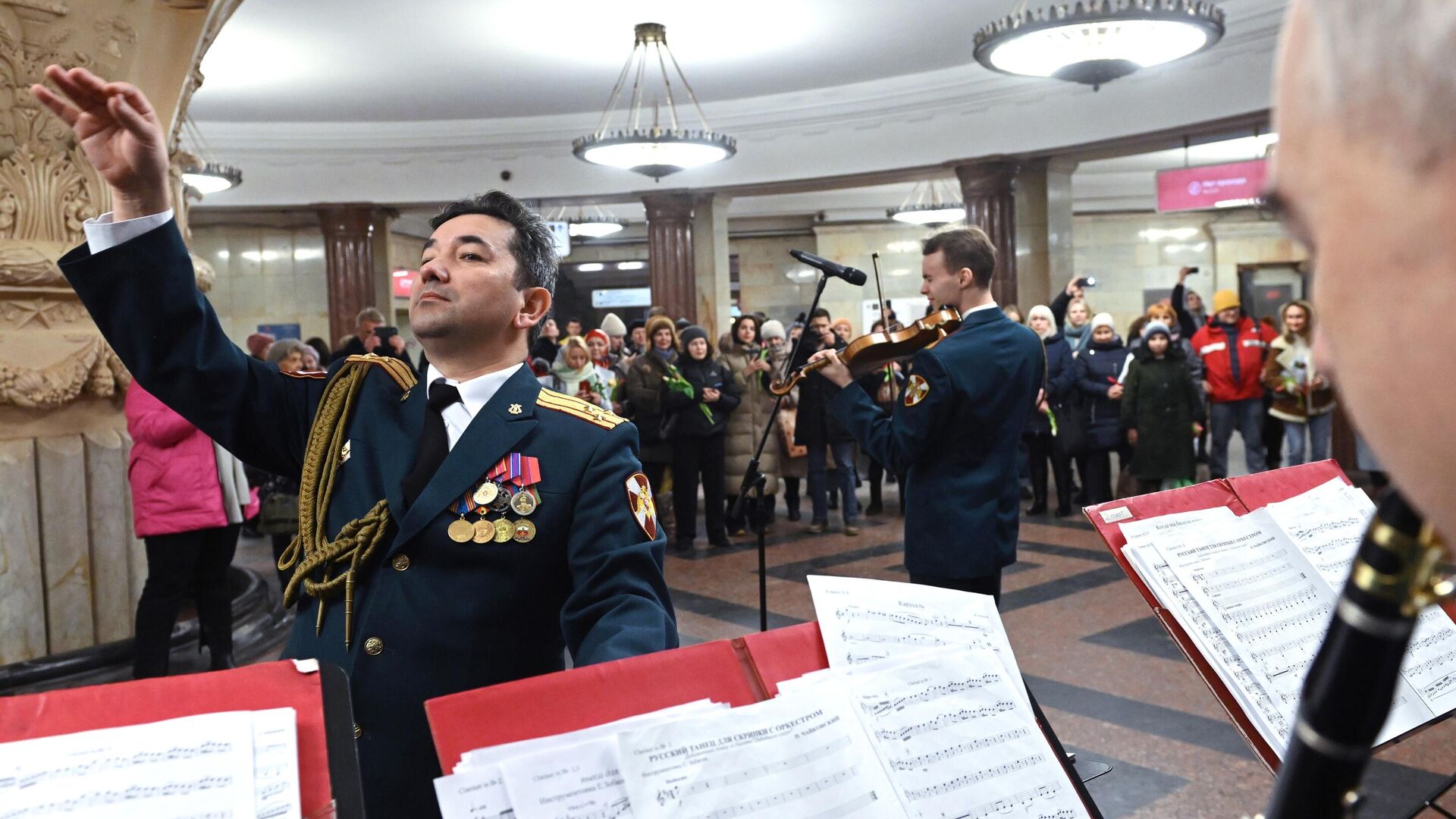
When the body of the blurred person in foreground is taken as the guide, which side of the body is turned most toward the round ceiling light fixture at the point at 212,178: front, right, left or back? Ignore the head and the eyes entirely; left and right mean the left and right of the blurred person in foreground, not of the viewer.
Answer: front

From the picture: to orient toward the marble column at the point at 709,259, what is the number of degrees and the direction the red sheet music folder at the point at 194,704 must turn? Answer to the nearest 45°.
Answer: approximately 135° to its left

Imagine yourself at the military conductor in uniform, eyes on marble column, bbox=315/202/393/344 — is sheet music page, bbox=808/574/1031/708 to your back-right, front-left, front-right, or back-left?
back-right

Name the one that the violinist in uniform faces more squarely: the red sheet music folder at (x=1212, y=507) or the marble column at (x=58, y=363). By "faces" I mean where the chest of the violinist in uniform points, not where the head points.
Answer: the marble column

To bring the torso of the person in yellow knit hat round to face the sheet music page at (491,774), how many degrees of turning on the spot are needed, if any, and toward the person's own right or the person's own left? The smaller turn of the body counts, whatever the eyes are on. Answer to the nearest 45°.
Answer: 0° — they already face it

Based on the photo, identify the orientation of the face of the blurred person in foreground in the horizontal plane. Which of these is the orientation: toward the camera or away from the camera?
away from the camera

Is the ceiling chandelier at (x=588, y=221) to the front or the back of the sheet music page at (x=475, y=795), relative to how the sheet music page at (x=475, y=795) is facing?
to the back

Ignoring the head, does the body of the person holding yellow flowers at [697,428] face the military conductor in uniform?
yes

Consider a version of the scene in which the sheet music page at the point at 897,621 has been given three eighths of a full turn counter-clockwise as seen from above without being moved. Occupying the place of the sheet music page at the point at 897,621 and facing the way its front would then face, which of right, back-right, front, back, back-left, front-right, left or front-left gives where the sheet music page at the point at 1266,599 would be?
front

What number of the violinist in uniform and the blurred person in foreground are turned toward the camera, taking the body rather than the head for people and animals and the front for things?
0

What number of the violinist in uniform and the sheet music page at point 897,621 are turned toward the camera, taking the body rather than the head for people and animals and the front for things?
1
